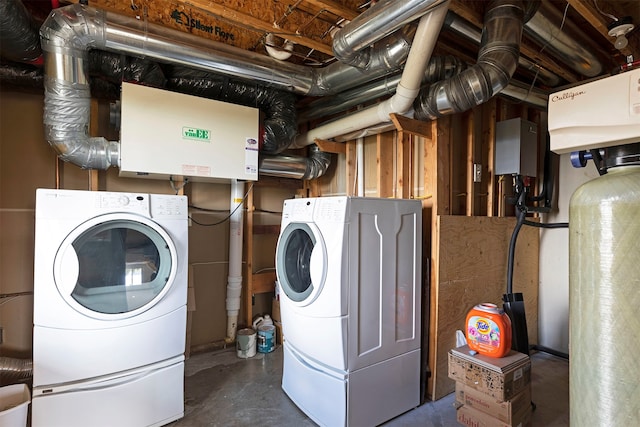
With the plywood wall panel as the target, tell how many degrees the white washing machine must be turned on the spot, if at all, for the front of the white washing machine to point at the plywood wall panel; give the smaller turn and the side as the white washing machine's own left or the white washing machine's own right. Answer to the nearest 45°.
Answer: approximately 180°

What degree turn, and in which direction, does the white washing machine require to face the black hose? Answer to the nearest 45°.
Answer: approximately 180°

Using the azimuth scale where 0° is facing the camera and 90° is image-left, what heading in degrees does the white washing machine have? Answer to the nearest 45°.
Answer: approximately 45°

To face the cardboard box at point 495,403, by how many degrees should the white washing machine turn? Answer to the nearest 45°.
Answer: approximately 135° to its left

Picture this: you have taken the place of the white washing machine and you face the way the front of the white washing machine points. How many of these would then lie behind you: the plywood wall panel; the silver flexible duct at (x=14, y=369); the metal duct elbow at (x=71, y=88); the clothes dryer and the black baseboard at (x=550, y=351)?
2

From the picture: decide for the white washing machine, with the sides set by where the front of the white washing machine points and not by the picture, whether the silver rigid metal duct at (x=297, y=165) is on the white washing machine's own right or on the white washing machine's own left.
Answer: on the white washing machine's own right

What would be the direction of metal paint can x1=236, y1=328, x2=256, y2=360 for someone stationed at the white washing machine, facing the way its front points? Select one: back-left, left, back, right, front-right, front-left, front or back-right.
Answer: right

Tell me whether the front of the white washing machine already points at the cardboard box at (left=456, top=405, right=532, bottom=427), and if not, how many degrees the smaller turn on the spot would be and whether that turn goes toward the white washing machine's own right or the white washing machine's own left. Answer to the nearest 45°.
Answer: approximately 135° to the white washing machine's own left

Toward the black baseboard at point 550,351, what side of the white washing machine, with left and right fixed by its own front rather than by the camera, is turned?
back
